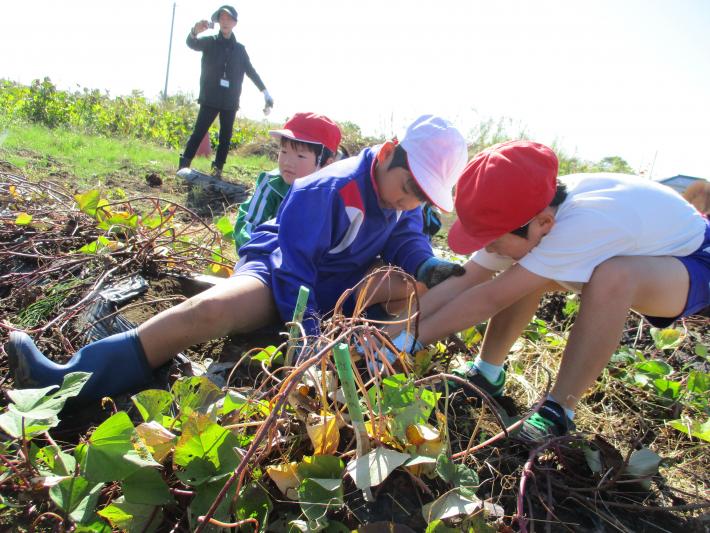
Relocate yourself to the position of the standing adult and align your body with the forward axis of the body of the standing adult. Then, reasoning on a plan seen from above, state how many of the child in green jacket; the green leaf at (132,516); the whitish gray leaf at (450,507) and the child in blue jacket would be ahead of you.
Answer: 4

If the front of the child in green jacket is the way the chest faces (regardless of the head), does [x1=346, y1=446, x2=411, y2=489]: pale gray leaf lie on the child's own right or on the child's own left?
on the child's own left

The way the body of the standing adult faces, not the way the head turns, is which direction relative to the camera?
toward the camera

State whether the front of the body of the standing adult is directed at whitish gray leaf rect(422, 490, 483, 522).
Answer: yes

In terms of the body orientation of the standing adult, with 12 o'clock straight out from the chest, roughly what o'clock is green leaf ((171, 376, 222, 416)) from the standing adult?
The green leaf is roughly at 12 o'clock from the standing adult.

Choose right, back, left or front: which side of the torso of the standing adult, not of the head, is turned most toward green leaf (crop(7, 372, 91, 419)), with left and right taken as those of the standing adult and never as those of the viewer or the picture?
front

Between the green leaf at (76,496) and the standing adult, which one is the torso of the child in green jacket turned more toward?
the green leaf

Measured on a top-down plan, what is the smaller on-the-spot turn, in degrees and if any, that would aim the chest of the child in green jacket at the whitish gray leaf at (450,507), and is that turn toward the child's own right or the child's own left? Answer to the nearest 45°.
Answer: approximately 45° to the child's own left

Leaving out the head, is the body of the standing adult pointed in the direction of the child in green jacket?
yes

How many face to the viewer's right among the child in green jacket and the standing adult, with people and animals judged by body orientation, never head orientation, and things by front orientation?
0

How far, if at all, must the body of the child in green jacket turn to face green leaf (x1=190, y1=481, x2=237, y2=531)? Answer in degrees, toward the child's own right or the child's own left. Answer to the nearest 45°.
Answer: approximately 45° to the child's own left

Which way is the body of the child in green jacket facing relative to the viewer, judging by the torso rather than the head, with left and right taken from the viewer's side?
facing the viewer and to the left of the viewer

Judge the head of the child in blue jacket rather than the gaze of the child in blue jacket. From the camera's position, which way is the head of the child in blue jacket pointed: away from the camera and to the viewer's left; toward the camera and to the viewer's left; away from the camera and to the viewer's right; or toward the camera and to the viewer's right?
toward the camera and to the viewer's right

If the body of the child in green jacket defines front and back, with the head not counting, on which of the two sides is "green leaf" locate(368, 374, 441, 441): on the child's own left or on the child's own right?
on the child's own left
